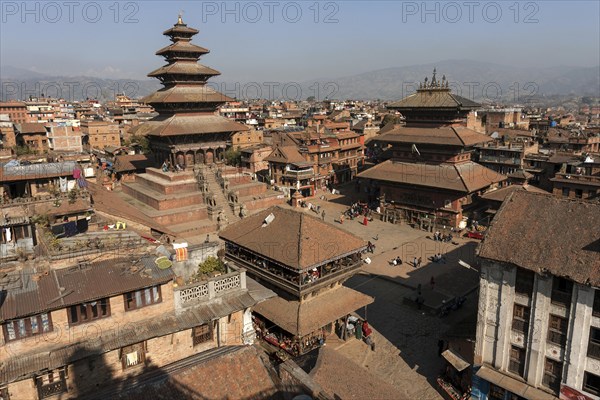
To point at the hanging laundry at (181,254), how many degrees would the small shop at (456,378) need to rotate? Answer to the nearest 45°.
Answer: approximately 45° to its right

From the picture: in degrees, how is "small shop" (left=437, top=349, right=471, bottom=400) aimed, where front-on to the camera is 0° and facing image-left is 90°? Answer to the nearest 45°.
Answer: approximately 45°

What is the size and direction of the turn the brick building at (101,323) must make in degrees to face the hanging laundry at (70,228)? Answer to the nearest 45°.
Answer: approximately 135° to its left

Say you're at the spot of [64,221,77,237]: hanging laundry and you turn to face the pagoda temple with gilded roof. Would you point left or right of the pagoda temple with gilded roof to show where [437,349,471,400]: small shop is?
right

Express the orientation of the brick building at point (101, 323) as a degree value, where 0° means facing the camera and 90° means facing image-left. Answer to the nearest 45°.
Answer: approximately 315°

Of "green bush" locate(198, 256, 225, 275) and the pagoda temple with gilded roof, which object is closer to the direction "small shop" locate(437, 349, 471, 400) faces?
the green bush

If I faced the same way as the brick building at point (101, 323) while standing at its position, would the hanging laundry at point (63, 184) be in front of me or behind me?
behind

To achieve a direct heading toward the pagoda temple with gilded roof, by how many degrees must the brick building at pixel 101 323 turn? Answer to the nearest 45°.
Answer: approximately 90° to its left
